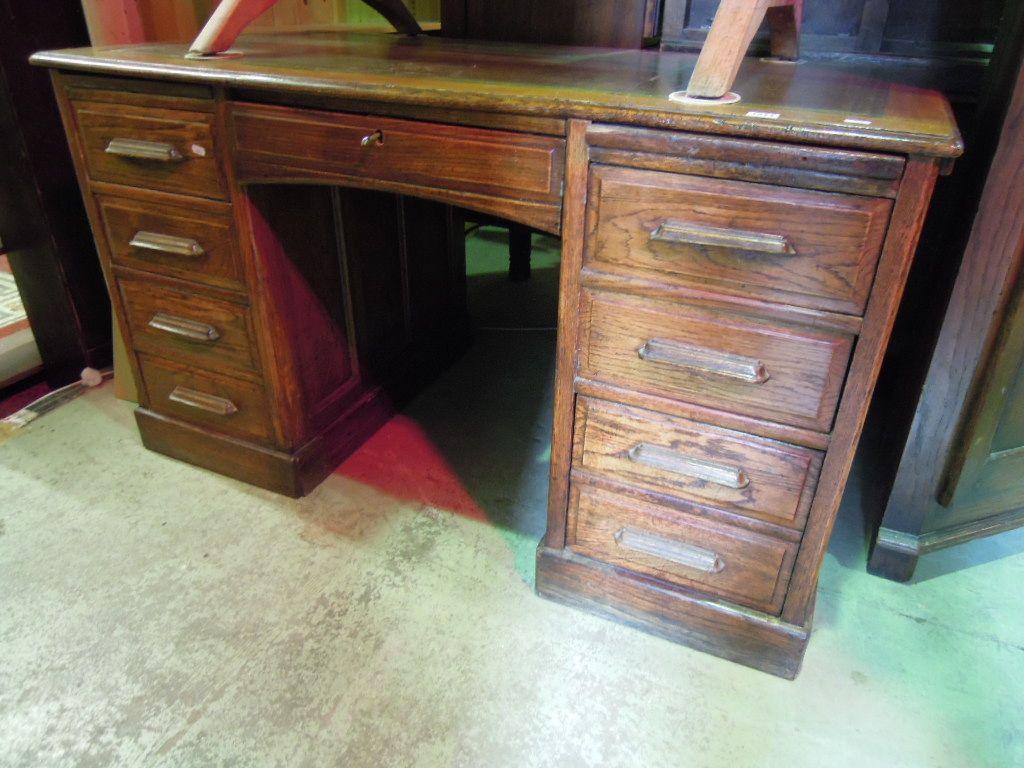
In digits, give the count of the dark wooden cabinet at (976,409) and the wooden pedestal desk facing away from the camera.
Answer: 0

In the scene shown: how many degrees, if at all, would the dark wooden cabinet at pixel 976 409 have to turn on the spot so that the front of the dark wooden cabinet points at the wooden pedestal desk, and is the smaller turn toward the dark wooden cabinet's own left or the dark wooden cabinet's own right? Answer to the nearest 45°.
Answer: approximately 90° to the dark wooden cabinet's own right

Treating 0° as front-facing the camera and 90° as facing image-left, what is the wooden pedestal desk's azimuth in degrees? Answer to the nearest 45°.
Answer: approximately 45°

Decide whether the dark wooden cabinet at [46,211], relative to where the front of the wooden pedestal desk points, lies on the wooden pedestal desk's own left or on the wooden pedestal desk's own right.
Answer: on the wooden pedestal desk's own right

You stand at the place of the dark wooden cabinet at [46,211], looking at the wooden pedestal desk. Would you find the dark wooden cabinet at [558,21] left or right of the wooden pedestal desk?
left
